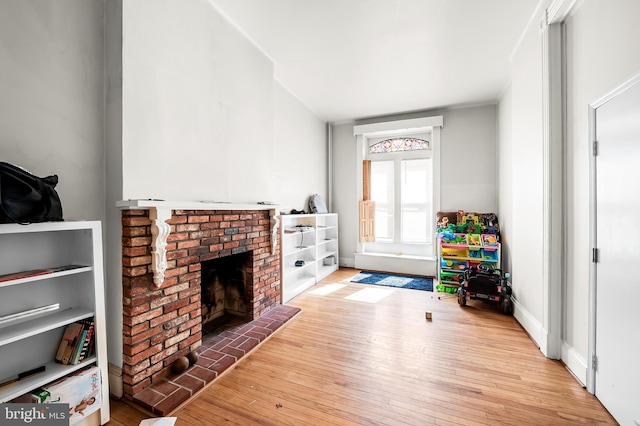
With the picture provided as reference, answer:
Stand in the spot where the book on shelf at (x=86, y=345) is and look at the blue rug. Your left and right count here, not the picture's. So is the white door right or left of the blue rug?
right

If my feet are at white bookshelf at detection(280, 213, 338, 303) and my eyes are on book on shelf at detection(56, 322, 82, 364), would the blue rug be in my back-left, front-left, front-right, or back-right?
back-left

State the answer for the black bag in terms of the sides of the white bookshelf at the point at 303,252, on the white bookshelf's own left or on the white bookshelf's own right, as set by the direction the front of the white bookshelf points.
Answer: on the white bookshelf's own right

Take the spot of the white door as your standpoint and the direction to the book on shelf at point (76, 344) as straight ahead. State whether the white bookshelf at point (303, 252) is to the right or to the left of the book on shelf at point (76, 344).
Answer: right

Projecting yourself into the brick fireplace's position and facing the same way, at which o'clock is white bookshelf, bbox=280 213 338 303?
The white bookshelf is roughly at 9 o'clock from the brick fireplace.

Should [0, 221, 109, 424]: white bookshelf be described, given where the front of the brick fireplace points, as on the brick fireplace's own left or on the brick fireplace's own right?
on the brick fireplace's own right

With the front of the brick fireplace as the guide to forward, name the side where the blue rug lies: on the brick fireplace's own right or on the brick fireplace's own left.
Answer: on the brick fireplace's own left

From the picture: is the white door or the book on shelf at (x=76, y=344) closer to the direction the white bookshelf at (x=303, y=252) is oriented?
the white door

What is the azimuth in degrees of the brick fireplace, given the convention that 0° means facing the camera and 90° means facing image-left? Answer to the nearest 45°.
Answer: approximately 315°
